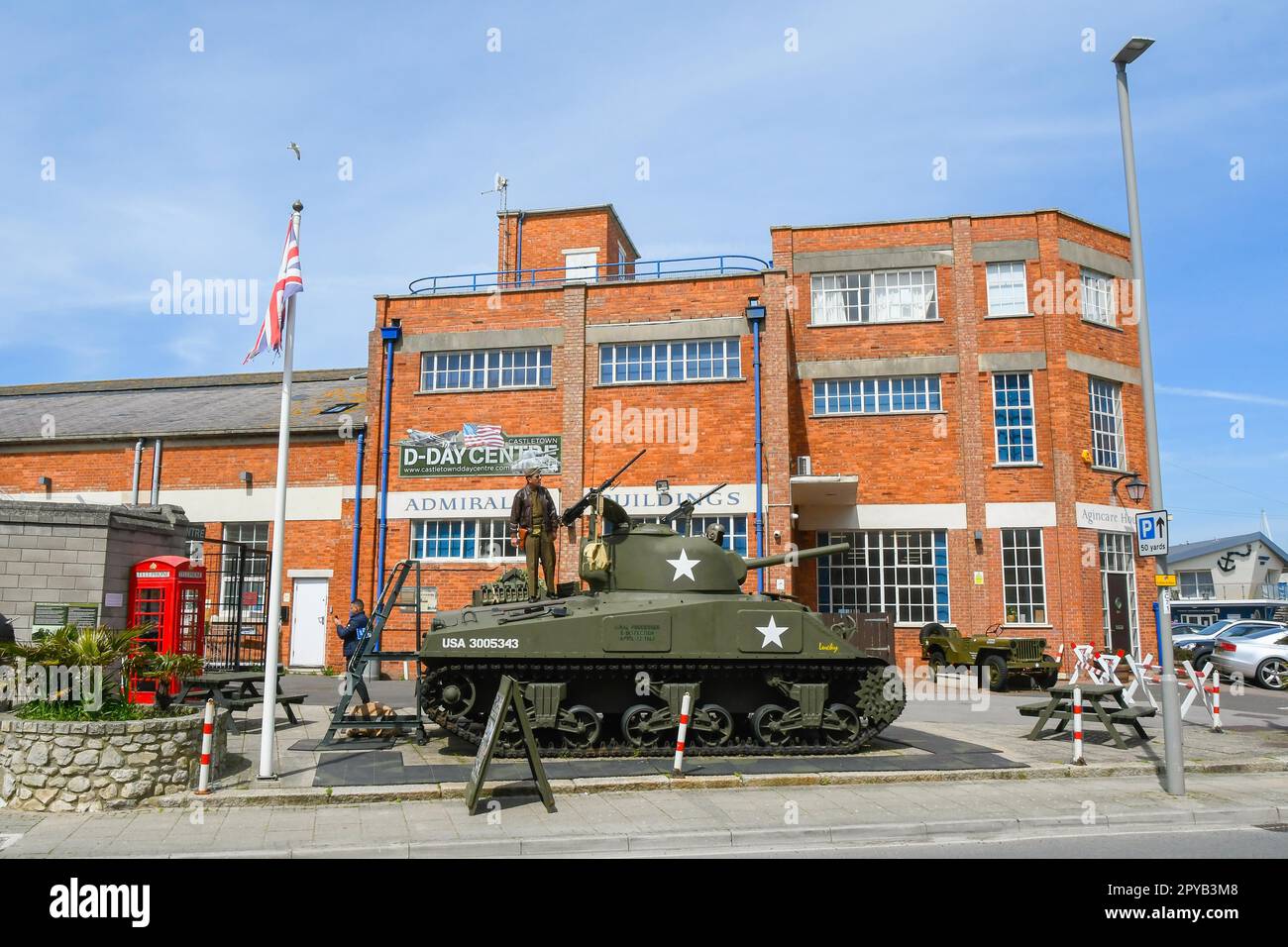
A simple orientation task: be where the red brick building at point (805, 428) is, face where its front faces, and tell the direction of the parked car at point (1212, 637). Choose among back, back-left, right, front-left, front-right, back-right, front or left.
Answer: left

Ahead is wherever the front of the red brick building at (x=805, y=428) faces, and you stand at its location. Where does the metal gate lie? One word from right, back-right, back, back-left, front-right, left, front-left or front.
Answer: right

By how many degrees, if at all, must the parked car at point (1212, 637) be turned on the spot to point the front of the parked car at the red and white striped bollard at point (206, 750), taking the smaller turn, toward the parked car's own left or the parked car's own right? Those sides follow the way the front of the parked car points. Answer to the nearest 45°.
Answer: approximately 45° to the parked car's own left

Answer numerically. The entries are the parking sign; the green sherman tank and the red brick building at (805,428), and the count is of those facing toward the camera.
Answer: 2

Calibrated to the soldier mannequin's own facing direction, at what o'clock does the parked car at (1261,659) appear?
The parked car is roughly at 8 o'clock from the soldier mannequin.

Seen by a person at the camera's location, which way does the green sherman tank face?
facing to the right of the viewer

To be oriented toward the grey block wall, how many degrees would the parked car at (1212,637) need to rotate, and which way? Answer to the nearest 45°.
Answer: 0° — it already faces it

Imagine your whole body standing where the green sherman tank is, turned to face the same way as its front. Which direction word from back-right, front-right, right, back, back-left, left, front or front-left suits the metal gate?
back-left

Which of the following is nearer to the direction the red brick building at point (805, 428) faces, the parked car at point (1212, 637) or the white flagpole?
the white flagpole

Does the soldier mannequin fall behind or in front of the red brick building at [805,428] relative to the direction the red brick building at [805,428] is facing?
in front
